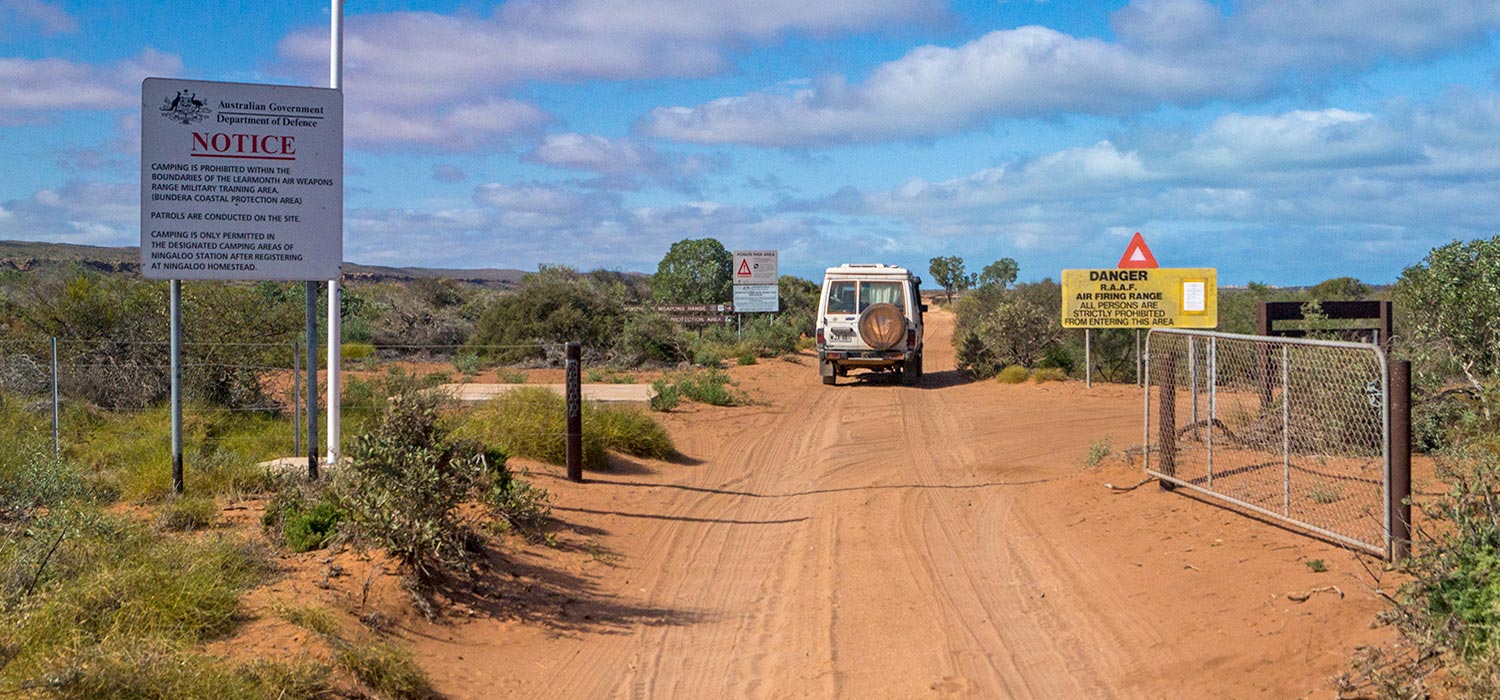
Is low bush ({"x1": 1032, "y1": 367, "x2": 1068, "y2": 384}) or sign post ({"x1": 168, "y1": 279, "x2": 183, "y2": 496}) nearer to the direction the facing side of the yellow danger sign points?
the sign post

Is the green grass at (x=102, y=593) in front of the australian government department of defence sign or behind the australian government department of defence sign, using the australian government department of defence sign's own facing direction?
in front

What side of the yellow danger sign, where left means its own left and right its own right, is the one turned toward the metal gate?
front

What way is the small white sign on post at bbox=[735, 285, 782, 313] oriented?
toward the camera

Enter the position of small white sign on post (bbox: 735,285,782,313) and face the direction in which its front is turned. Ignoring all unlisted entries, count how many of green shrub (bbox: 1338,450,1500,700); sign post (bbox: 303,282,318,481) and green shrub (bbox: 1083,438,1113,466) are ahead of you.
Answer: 3

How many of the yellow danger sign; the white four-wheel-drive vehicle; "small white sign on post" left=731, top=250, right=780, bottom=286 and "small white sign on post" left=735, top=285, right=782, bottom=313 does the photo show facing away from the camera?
1

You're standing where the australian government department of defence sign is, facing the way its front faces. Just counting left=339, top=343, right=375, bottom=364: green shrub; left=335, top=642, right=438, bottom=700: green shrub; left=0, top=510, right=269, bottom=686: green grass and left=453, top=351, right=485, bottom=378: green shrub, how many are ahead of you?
2

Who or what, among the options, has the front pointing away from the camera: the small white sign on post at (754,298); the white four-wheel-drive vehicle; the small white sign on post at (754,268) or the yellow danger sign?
the white four-wheel-drive vehicle

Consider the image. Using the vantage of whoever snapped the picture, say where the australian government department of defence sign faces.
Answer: facing the viewer

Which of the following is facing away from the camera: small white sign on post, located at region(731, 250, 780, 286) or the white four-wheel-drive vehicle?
the white four-wheel-drive vehicle

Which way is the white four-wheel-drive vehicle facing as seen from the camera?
away from the camera

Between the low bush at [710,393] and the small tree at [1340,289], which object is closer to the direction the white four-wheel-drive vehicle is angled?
the small tree

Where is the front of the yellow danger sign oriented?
toward the camera

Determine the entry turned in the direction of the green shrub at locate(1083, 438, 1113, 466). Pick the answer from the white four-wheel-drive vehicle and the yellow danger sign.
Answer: the yellow danger sign

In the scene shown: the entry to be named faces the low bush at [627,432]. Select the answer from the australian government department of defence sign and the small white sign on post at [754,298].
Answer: the small white sign on post

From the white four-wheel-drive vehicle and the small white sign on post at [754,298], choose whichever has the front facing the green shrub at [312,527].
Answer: the small white sign on post

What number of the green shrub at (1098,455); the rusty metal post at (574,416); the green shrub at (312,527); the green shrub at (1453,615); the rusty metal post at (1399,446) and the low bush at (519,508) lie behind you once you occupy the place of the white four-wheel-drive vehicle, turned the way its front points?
6

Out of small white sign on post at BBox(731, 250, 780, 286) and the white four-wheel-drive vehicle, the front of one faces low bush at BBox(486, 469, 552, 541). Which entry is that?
the small white sign on post
